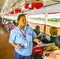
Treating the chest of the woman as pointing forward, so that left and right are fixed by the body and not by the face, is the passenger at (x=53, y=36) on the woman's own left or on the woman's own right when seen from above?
on the woman's own left

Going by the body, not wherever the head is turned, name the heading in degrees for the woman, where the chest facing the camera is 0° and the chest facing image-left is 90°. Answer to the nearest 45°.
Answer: approximately 315°
